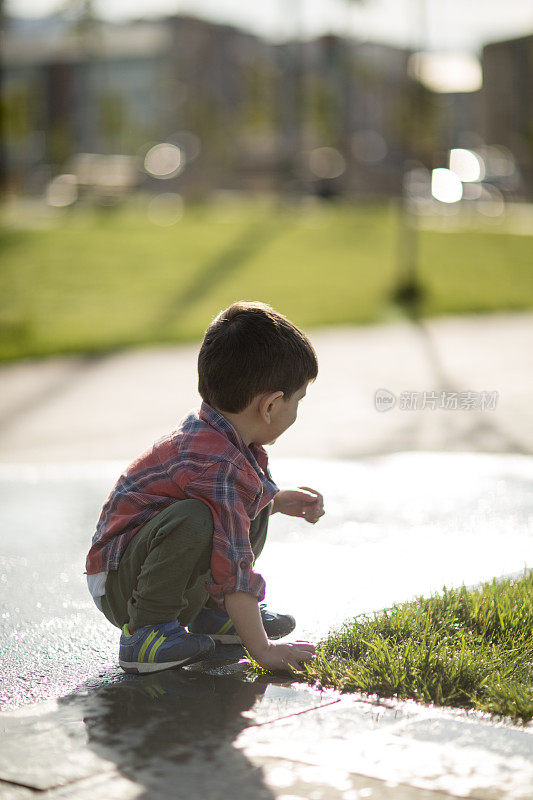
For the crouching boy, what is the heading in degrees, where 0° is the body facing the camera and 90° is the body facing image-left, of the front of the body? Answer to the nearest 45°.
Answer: approximately 270°

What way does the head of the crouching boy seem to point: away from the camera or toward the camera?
away from the camera
